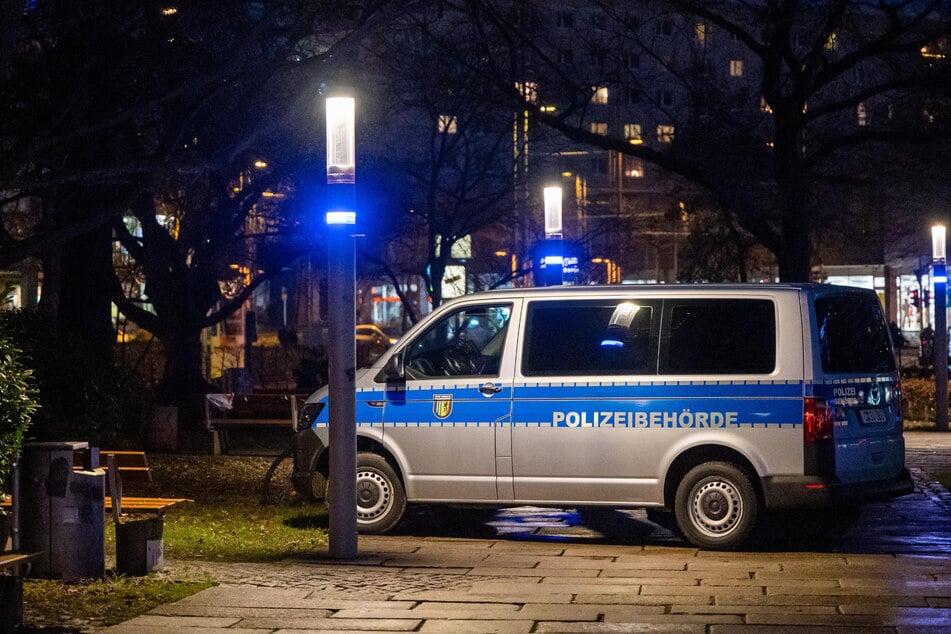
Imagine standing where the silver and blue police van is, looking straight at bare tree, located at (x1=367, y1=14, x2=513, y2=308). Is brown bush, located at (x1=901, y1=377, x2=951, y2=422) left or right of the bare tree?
right

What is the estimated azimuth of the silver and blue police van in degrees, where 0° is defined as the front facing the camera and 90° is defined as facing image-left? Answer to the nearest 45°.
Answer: approximately 135°

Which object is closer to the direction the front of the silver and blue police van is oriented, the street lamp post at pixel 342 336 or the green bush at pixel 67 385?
the green bush

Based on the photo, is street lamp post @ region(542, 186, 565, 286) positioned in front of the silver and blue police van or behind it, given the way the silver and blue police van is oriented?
in front

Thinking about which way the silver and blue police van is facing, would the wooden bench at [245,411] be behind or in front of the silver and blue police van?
in front
